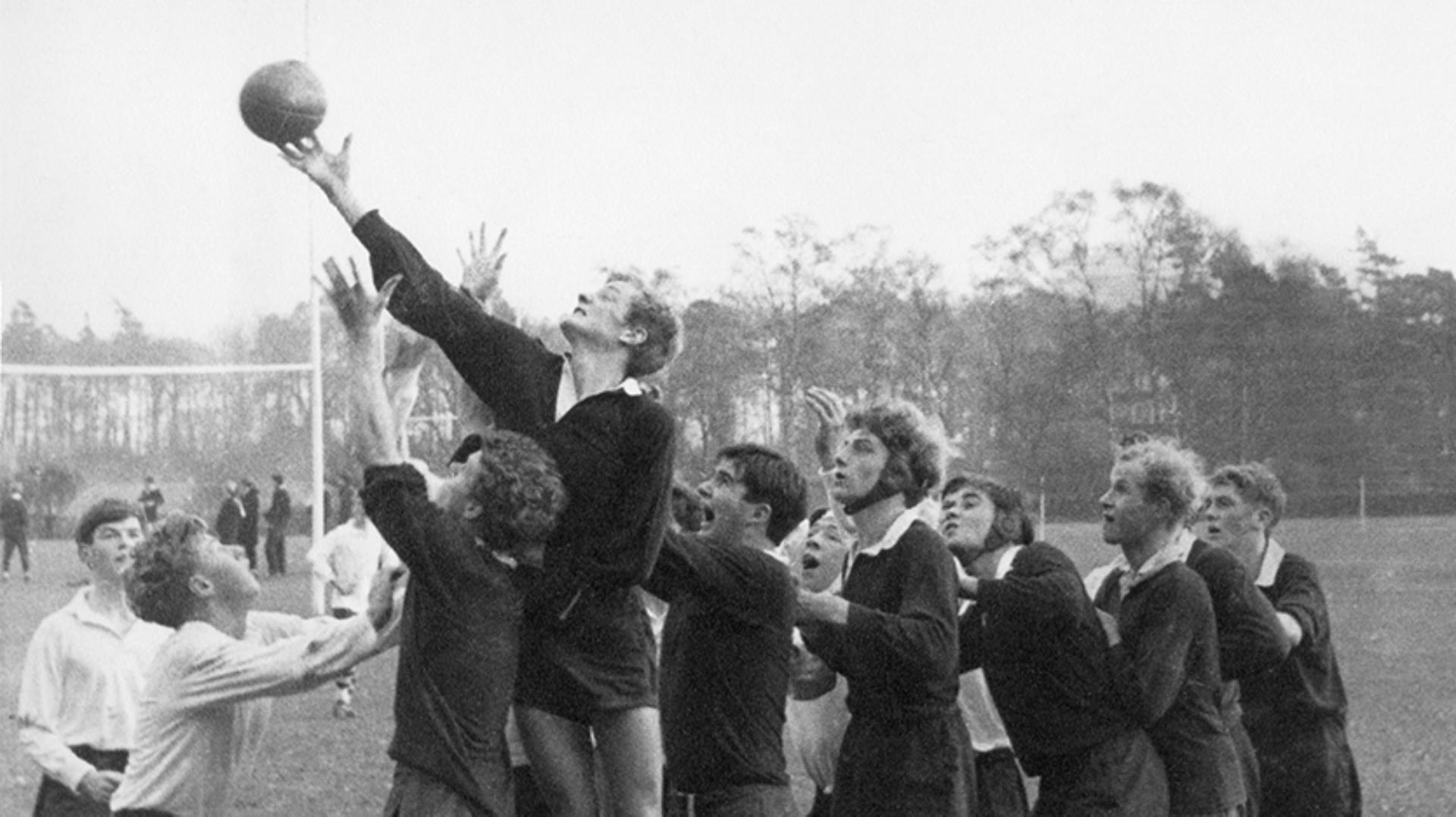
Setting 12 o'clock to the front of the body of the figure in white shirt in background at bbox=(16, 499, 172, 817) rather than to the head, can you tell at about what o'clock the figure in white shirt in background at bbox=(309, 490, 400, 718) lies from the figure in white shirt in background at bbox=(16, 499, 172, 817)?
the figure in white shirt in background at bbox=(309, 490, 400, 718) is roughly at 8 o'clock from the figure in white shirt in background at bbox=(16, 499, 172, 817).

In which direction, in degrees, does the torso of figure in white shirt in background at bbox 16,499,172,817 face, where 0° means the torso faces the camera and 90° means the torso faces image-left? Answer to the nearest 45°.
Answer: approximately 315°

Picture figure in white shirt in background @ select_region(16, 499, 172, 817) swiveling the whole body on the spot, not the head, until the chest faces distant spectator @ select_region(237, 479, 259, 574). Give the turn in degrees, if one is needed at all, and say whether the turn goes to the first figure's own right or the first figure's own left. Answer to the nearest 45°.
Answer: approximately 135° to the first figure's own left

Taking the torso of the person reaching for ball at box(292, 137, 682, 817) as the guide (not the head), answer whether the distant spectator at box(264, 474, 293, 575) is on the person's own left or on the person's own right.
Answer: on the person's own right

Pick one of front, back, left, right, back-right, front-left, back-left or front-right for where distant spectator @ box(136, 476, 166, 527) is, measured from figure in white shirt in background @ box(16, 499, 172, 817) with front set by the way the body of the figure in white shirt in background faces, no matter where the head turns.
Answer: back-left

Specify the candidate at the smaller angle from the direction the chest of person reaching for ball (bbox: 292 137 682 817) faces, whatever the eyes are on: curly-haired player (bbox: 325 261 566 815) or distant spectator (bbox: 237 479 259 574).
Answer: the curly-haired player
